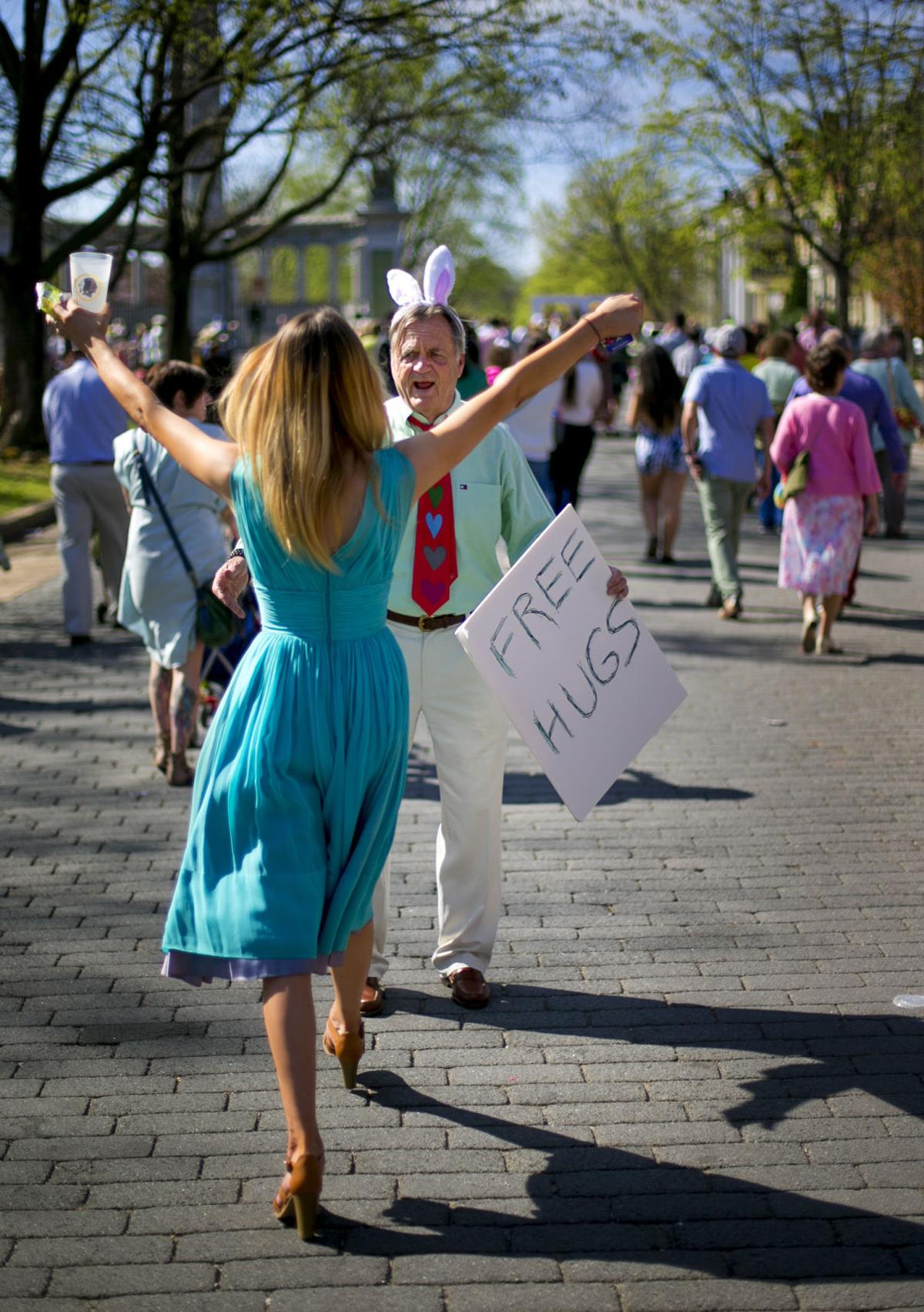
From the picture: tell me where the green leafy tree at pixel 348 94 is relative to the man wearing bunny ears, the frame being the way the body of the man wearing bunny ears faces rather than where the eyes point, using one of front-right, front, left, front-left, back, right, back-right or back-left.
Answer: back

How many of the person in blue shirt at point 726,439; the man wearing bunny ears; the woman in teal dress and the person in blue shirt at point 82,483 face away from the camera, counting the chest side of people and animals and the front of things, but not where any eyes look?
3

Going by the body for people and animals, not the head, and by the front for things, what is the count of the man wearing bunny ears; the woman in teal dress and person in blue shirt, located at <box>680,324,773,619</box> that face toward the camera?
1

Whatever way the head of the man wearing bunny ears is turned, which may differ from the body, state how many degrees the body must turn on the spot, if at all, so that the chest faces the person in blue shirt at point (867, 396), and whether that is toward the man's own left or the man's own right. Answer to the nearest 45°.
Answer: approximately 180°

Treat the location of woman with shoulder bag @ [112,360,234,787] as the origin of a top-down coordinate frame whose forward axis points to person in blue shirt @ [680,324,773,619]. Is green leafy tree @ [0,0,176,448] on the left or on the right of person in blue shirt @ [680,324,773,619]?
left

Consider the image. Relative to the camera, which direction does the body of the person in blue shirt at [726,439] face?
away from the camera

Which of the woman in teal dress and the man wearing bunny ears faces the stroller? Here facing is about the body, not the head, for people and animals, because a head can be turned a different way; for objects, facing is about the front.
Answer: the woman in teal dress

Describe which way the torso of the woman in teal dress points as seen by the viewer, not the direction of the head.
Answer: away from the camera

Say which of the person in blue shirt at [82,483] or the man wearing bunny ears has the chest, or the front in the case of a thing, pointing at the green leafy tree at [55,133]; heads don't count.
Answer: the person in blue shirt

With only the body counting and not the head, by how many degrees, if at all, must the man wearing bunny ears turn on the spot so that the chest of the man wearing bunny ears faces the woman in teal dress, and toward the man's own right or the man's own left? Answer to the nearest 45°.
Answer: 0° — they already face them

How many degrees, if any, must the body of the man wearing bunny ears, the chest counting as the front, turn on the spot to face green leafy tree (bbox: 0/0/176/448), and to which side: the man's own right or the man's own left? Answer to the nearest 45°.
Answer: approximately 180°

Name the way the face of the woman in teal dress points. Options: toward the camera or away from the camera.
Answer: away from the camera

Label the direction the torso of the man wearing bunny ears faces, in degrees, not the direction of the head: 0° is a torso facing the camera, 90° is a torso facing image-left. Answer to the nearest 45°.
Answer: approximately 0°

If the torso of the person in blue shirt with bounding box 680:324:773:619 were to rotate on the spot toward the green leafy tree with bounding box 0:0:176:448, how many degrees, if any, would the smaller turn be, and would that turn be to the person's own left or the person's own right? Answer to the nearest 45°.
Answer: approximately 45° to the person's own left

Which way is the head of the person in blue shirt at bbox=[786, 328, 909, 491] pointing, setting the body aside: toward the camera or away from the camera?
away from the camera

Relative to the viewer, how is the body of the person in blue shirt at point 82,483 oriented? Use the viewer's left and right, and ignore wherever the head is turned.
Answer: facing away from the viewer

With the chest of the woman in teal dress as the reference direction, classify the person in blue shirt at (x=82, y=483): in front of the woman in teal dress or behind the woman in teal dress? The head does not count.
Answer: in front
